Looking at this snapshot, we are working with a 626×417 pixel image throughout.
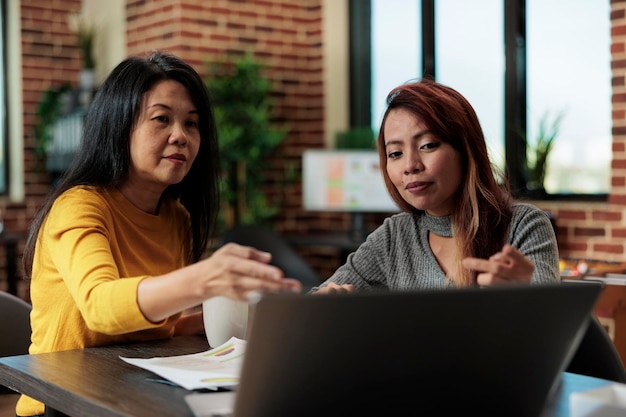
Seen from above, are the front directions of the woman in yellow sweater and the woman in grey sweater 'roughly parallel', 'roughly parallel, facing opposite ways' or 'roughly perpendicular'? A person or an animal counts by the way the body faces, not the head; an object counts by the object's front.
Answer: roughly perpendicular

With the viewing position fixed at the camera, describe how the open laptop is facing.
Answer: facing away from the viewer and to the left of the viewer

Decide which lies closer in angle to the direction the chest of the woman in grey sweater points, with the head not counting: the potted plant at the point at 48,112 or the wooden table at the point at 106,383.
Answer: the wooden table

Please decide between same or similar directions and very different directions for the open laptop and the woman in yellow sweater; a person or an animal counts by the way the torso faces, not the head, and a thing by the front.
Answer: very different directions

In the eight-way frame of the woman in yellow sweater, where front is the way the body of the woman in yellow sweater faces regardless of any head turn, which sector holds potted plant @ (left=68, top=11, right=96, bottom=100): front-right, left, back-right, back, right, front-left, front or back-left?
back-left
